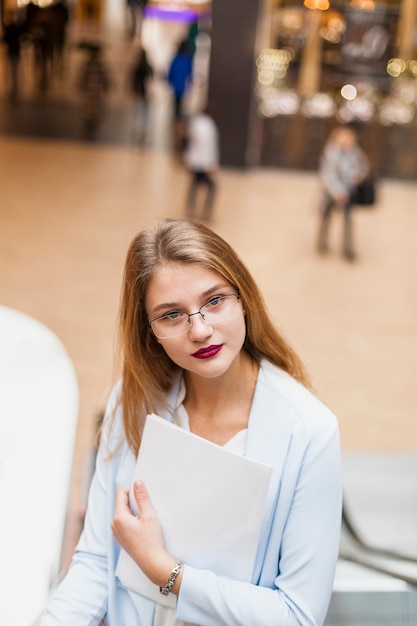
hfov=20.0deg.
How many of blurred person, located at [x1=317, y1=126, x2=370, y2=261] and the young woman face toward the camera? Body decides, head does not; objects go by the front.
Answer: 2

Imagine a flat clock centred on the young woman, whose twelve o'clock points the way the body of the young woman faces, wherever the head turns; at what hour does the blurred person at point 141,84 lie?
The blurred person is roughly at 6 o'clock from the young woman.

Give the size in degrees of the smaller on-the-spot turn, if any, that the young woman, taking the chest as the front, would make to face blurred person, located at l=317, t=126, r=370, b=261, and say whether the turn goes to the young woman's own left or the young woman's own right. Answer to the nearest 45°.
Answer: approximately 180°

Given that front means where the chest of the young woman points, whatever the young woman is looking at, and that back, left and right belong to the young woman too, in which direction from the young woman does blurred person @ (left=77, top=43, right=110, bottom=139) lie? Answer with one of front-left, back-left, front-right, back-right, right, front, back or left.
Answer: back

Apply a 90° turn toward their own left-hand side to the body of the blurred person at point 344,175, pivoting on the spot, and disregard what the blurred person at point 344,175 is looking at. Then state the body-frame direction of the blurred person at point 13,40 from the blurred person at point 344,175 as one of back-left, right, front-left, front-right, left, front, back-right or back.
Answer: back-left

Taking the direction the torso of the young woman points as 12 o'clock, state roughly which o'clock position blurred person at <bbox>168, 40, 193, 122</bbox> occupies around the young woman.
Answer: The blurred person is roughly at 6 o'clock from the young woman.

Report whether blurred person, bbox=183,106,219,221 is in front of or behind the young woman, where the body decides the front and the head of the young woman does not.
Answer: behind

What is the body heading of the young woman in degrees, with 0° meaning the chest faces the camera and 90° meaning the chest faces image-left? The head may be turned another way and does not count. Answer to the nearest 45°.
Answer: approximately 0°

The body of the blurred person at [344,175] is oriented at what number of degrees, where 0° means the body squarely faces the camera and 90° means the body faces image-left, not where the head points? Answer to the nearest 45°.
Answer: approximately 0°

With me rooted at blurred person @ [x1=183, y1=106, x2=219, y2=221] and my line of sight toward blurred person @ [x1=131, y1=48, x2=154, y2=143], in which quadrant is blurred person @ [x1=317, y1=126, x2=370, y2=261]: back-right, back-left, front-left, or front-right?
back-right
